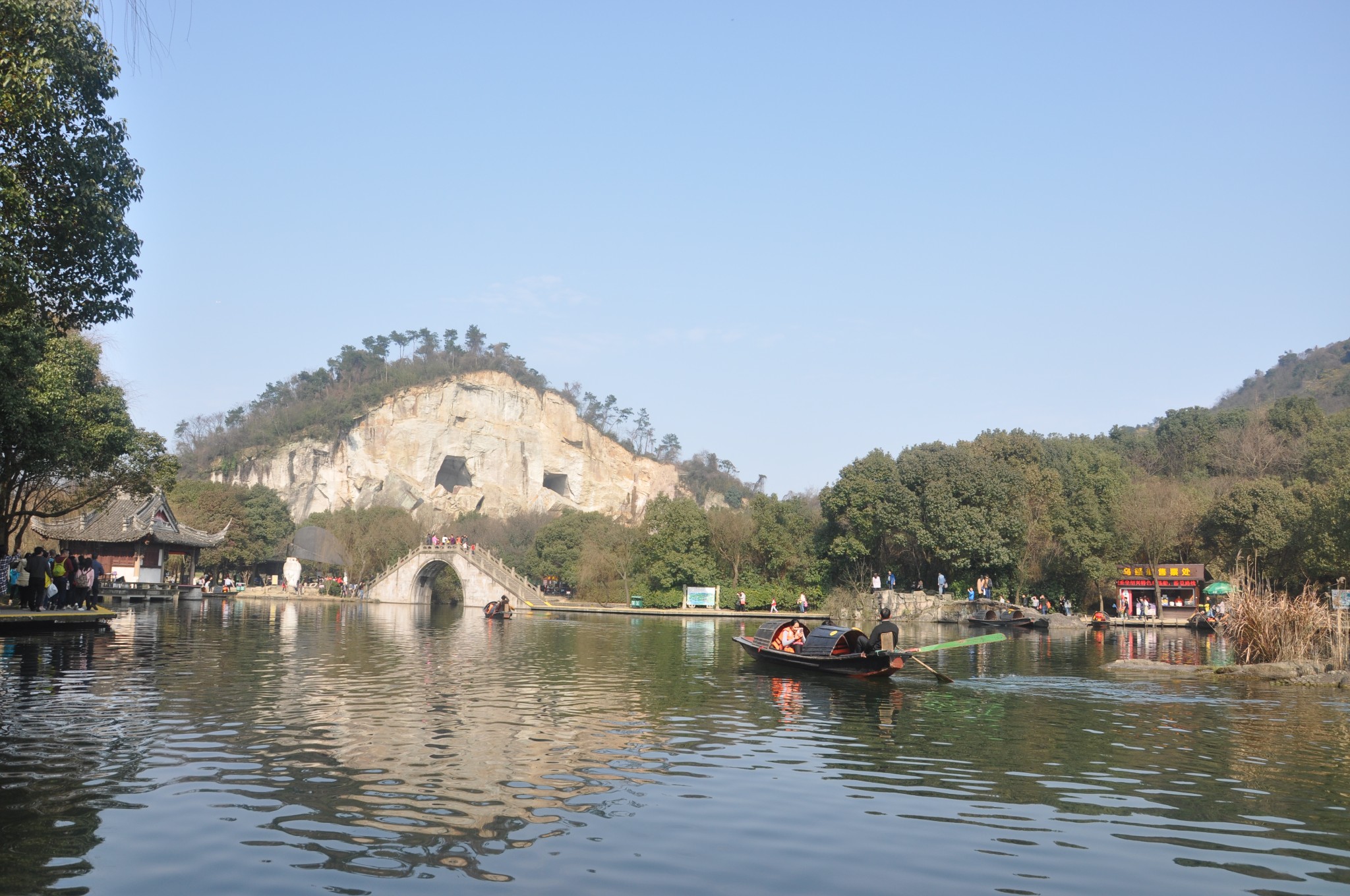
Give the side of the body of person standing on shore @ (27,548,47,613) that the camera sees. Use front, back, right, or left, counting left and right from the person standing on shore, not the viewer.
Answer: back

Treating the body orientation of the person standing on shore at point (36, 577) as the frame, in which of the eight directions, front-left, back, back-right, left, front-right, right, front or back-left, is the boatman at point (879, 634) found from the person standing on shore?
back-right

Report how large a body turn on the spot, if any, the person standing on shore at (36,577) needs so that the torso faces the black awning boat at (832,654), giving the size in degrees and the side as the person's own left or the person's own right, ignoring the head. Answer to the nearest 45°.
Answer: approximately 135° to the person's own right

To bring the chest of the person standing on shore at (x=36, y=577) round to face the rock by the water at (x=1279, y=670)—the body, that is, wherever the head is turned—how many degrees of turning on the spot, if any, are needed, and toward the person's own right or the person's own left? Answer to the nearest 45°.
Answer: approximately 135° to the person's own right

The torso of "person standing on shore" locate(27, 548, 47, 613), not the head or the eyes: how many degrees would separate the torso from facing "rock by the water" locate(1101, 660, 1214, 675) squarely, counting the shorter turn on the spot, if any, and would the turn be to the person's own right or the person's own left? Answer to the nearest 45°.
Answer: approximately 135° to the person's own right

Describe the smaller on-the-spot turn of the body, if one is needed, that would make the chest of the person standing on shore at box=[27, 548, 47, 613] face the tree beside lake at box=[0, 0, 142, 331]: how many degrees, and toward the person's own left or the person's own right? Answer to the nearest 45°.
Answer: approximately 180°
